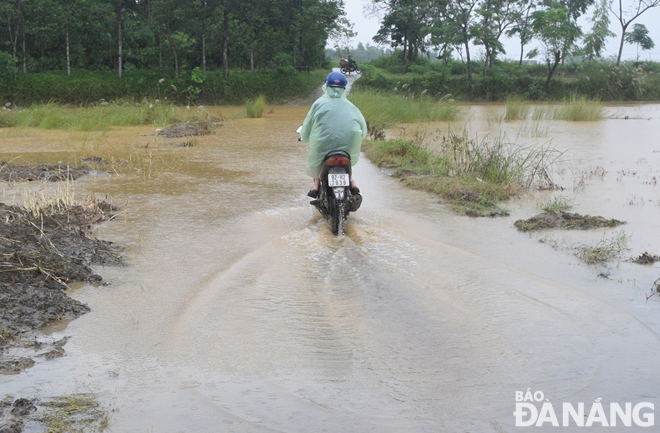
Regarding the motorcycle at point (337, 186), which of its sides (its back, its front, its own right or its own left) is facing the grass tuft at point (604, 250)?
right

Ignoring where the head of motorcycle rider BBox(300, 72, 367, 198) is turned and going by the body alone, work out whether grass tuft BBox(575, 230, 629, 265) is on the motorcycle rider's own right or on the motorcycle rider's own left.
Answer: on the motorcycle rider's own right

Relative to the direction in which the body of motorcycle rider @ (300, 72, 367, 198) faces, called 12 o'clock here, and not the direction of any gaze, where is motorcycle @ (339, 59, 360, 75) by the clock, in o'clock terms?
The motorcycle is roughly at 12 o'clock from the motorcycle rider.

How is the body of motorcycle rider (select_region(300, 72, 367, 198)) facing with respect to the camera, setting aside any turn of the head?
away from the camera

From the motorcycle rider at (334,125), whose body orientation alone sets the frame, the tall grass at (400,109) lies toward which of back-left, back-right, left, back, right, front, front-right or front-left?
front

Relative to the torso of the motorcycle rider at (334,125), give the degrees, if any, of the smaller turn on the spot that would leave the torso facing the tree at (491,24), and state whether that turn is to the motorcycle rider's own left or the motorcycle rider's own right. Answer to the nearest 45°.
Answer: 0° — they already face it

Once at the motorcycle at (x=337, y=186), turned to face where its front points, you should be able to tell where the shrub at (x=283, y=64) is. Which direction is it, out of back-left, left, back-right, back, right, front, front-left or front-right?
front

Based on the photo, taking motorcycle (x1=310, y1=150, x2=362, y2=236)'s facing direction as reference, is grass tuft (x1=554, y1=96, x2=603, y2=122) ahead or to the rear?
ahead

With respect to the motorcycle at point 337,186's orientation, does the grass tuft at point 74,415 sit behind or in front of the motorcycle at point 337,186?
behind

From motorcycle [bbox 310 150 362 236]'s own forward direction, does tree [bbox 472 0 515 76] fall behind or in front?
in front

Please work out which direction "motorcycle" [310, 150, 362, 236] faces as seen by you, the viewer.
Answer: facing away from the viewer

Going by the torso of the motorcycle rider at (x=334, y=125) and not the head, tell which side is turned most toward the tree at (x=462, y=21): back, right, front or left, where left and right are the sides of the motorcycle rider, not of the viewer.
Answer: front

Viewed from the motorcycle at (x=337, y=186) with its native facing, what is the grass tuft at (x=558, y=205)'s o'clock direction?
The grass tuft is roughly at 2 o'clock from the motorcycle.
